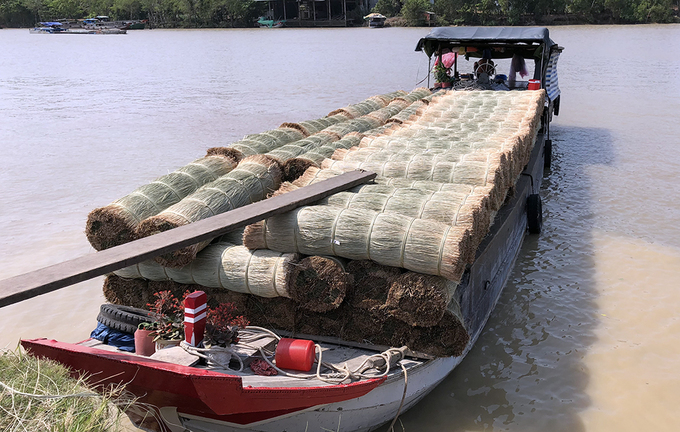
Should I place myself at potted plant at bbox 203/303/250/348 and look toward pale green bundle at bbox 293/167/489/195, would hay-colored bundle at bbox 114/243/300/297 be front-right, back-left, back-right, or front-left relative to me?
front-left

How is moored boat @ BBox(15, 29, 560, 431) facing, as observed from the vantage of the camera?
facing the viewer and to the left of the viewer

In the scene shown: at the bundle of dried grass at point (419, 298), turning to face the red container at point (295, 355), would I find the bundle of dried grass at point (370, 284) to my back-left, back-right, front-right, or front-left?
front-right
